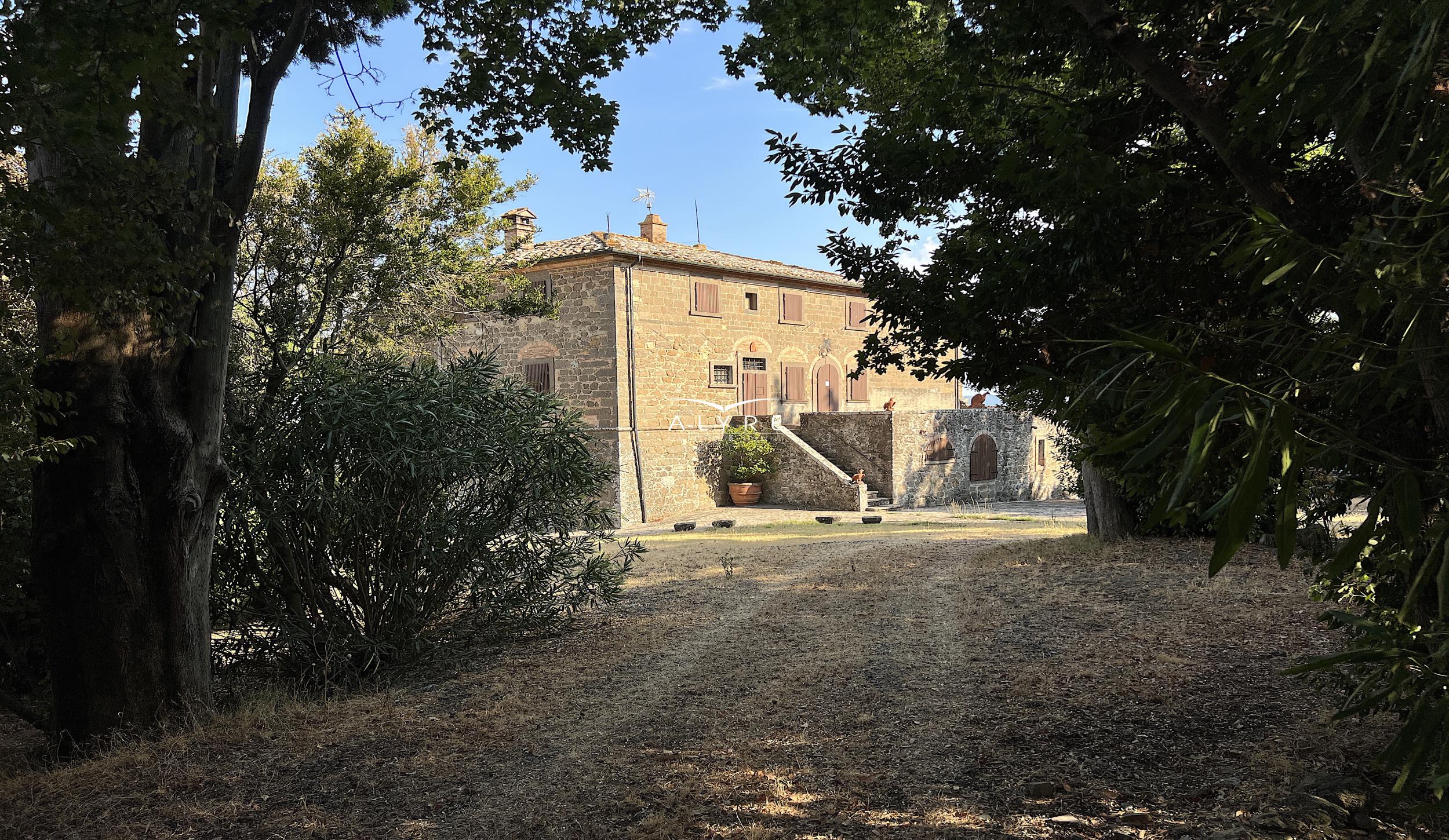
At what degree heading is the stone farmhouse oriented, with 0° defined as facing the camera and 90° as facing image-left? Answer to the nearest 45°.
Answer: approximately 315°

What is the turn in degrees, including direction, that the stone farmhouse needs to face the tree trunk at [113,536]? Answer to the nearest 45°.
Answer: approximately 45° to its right

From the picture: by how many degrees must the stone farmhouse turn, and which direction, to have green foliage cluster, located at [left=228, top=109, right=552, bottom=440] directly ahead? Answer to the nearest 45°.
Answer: approximately 45° to its right

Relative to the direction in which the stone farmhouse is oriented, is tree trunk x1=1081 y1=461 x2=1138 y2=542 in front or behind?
in front
